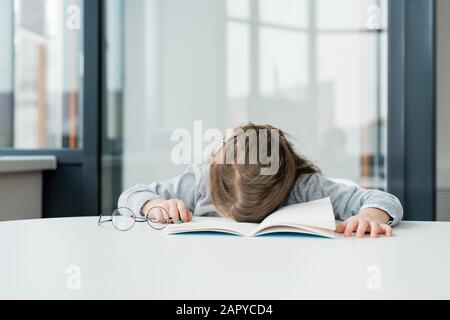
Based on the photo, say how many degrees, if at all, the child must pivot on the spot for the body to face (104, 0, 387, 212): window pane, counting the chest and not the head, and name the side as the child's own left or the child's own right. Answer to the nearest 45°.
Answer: approximately 180°

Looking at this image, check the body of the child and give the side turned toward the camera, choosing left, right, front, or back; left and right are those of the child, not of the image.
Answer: front

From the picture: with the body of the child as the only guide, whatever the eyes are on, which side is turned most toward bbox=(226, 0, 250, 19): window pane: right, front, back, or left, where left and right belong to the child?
back

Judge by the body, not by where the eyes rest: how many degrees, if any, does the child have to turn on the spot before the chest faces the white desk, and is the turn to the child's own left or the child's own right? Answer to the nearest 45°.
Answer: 0° — they already face it

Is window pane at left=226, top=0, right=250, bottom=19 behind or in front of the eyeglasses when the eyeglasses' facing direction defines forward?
behind

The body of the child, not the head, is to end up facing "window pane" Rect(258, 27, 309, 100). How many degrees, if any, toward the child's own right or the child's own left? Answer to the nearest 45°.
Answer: approximately 180°

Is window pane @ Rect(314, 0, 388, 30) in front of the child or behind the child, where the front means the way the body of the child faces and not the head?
behind

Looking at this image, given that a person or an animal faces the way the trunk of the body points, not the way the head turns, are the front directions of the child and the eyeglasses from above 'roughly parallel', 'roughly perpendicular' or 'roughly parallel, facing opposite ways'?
roughly parallel
